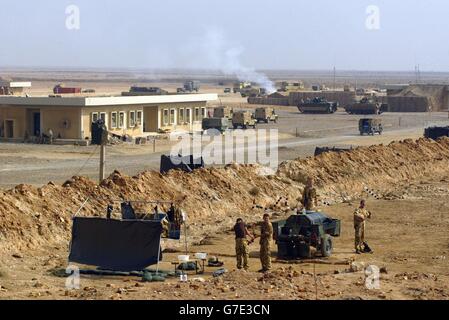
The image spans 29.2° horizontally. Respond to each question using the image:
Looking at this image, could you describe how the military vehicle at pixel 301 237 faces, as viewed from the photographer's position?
facing away from the viewer and to the right of the viewer

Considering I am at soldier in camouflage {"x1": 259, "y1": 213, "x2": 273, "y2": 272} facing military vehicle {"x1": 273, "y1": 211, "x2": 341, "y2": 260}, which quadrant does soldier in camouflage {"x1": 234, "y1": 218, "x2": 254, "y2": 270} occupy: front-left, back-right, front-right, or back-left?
back-left

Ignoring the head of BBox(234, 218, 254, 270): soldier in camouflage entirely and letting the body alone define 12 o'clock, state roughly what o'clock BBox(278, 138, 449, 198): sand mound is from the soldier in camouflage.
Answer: The sand mound is roughly at 11 o'clock from the soldier in camouflage.

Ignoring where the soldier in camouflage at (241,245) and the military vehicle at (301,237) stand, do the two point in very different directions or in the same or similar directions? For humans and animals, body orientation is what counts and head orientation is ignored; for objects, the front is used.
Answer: same or similar directions

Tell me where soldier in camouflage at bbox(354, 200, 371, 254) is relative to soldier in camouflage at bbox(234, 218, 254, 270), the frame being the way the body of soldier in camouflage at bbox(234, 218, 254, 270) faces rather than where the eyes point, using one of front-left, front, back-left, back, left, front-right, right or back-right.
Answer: front

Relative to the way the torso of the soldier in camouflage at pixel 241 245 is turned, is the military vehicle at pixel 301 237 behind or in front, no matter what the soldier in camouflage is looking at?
in front

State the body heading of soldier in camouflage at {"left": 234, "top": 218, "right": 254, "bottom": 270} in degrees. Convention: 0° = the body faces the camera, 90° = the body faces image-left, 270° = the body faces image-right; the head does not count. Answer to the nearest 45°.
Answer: approximately 225°

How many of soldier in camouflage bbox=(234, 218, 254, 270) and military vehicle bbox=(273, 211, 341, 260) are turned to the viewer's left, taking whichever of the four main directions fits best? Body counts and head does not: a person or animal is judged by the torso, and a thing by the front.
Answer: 0

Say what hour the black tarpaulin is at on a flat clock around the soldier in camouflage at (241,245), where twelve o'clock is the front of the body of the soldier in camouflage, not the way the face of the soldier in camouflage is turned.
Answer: The black tarpaulin is roughly at 7 o'clock from the soldier in camouflage.
